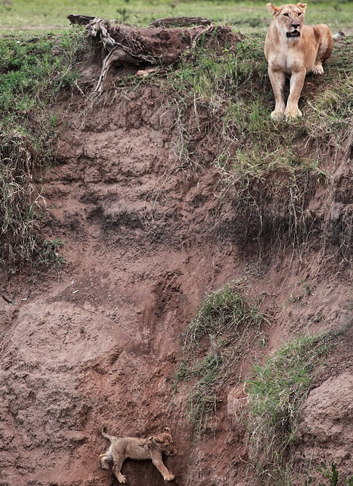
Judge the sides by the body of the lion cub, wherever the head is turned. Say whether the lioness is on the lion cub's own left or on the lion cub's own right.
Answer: on the lion cub's own left

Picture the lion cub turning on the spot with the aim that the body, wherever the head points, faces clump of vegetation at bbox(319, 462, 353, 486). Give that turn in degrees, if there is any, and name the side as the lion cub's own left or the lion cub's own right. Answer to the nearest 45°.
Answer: approximately 45° to the lion cub's own right

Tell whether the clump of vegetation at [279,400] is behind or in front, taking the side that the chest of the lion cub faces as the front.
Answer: in front

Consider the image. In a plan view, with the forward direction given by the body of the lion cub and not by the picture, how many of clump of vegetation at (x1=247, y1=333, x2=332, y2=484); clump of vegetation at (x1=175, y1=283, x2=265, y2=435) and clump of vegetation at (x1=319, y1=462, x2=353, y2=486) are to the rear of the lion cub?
0

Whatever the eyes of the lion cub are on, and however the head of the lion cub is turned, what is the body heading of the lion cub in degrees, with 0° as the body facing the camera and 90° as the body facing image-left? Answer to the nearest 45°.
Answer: approximately 270°

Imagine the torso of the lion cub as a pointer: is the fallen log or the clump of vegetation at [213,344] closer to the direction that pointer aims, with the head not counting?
the clump of vegetation

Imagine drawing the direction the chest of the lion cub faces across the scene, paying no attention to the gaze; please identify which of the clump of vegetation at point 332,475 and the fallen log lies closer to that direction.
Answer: the clump of vegetation

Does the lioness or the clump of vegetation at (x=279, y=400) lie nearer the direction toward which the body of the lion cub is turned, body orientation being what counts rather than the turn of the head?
the clump of vegetation

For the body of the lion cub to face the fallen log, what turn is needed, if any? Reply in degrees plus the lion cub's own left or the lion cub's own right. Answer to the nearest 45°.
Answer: approximately 90° to the lion cub's own left

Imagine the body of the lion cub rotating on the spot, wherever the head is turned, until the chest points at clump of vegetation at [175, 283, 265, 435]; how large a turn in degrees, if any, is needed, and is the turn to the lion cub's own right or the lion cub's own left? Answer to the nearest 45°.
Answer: approximately 45° to the lion cub's own left
